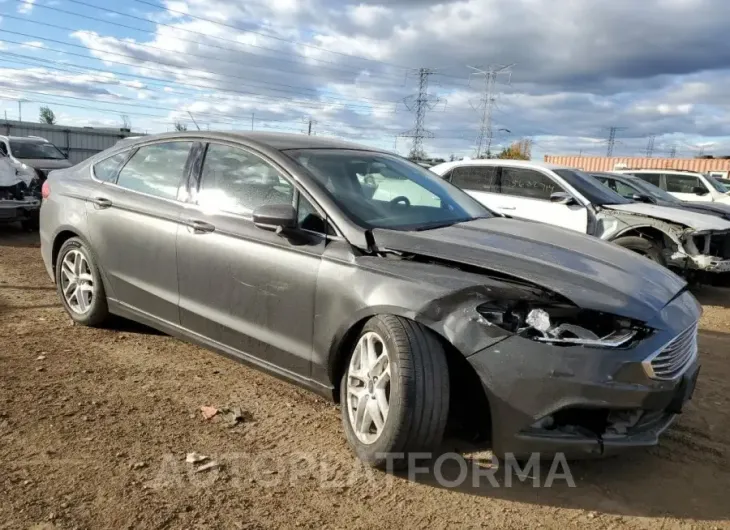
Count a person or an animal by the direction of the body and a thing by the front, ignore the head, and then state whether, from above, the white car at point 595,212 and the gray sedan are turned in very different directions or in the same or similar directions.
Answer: same or similar directions

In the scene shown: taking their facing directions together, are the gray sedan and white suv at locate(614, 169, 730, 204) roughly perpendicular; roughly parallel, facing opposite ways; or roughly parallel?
roughly parallel

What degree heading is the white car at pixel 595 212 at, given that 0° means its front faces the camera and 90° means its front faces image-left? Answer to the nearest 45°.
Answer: approximately 315°

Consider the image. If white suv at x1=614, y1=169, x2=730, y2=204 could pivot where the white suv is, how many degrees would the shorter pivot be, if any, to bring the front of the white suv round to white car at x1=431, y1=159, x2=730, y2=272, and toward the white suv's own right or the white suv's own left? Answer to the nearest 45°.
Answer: approximately 90° to the white suv's own right

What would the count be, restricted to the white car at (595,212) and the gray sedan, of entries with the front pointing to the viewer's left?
0

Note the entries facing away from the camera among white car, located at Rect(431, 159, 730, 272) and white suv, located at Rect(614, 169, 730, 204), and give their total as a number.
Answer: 0

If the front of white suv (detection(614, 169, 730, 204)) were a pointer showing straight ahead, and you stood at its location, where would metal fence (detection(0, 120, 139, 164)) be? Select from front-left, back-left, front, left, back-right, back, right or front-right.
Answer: back

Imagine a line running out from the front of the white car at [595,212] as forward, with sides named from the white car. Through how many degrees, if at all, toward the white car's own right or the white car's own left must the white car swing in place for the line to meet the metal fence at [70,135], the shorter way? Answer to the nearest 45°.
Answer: approximately 180°

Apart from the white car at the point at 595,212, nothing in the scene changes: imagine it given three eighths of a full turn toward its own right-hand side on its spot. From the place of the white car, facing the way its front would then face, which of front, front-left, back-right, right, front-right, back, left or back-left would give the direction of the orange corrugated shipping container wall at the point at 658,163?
right

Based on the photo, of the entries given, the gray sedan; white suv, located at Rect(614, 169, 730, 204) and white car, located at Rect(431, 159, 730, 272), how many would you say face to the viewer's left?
0

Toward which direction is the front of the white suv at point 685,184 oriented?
to the viewer's right

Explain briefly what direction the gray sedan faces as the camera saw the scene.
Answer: facing the viewer and to the right of the viewer
